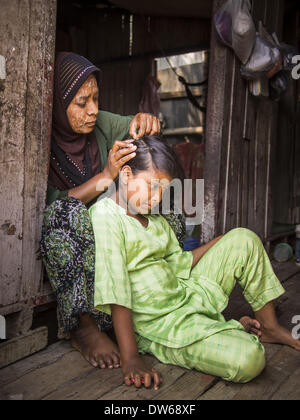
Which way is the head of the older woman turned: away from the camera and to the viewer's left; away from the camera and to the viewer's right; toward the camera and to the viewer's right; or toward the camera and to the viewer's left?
toward the camera and to the viewer's right

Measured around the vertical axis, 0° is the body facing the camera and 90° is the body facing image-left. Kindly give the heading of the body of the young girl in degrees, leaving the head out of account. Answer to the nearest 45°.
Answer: approximately 315°

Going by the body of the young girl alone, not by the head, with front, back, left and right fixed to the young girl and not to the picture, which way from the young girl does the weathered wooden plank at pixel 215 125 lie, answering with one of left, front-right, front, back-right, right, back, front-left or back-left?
back-left

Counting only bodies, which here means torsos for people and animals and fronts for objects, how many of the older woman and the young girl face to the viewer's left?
0

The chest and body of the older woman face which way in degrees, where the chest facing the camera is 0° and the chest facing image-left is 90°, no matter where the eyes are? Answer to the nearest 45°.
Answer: approximately 315°

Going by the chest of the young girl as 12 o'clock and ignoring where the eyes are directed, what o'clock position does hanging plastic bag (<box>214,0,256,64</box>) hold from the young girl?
The hanging plastic bag is roughly at 8 o'clock from the young girl.
